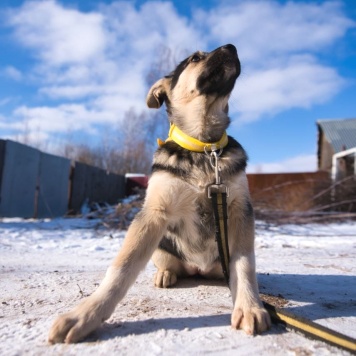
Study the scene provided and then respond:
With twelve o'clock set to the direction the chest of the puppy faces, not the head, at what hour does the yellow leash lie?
The yellow leash is roughly at 11 o'clock from the puppy.

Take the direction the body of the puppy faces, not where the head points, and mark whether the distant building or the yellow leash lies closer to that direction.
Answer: the yellow leash

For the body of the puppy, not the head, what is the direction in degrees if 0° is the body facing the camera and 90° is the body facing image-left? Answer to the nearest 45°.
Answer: approximately 0°

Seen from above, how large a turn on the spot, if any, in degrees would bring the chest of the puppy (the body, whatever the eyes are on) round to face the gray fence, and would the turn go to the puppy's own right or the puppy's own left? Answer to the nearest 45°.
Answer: approximately 135° to the puppy's own right
